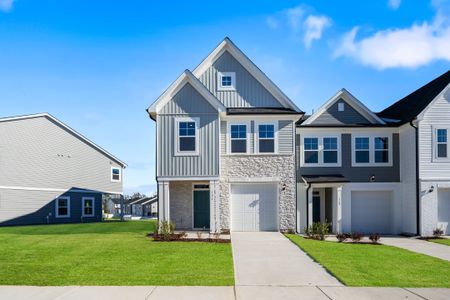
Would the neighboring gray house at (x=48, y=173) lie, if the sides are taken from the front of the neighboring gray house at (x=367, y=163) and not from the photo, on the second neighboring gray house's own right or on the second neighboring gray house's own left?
on the second neighboring gray house's own right

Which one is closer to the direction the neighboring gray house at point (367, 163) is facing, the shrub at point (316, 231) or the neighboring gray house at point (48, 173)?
the shrub

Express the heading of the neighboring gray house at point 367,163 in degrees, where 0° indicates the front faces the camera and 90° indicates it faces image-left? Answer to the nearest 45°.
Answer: approximately 0°

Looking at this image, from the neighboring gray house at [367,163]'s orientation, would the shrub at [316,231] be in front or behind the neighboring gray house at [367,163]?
in front
